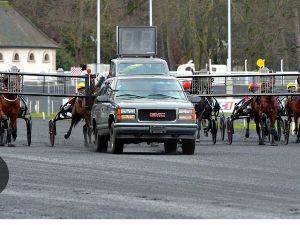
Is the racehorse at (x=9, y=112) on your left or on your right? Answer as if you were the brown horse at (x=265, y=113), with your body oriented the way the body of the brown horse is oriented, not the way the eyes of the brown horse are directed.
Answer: on your right

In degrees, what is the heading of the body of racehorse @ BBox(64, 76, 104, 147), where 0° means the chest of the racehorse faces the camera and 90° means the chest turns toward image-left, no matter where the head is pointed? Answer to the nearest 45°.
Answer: approximately 315°

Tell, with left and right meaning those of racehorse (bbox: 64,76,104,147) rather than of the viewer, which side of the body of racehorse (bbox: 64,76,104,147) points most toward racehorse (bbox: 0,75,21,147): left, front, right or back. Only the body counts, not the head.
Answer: right

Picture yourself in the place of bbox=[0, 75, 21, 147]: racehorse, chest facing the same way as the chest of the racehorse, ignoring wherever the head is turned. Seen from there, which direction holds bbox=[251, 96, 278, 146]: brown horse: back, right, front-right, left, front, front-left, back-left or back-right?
left

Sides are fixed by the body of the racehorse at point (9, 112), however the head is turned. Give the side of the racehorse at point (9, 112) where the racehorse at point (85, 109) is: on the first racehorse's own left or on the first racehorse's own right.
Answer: on the first racehorse's own left

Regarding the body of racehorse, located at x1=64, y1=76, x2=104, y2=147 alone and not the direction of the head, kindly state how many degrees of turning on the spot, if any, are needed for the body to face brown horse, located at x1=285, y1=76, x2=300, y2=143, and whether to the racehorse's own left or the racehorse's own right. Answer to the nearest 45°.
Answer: approximately 45° to the racehorse's own left

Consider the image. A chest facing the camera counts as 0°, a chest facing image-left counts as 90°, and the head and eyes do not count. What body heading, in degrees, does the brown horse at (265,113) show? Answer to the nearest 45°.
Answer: approximately 0°

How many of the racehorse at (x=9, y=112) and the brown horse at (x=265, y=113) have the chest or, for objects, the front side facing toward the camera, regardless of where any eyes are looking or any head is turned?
2
